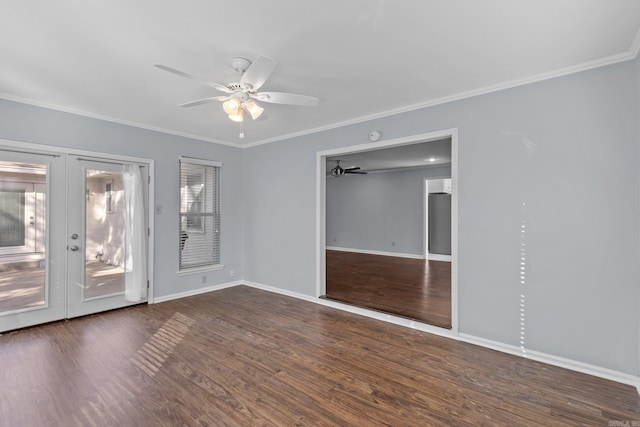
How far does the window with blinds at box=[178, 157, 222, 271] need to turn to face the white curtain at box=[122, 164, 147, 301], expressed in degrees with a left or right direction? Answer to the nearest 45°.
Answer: approximately 90° to its right

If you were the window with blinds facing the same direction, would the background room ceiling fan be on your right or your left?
on your left

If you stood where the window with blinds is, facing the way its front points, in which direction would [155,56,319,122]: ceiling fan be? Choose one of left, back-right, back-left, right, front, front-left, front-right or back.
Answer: front-right

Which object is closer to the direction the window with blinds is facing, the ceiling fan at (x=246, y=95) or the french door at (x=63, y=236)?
the ceiling fan

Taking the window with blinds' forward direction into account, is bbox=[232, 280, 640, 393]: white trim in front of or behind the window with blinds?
in front

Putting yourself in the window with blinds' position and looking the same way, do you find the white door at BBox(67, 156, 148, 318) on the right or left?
on its right

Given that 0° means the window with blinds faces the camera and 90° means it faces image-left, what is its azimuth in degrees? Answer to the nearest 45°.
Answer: approximately 315°

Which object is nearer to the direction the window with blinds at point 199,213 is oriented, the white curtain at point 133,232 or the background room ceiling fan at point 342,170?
the background room ceiling fan
